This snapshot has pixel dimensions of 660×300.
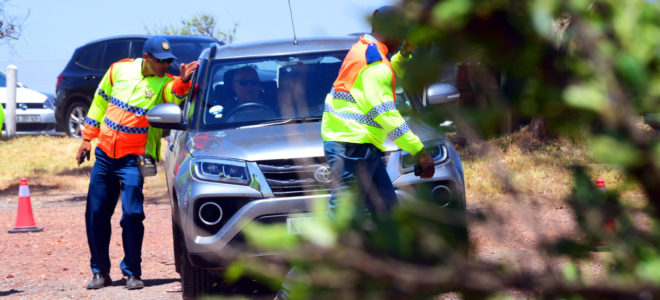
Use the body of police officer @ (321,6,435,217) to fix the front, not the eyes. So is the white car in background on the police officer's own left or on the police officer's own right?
on the police officer's own left

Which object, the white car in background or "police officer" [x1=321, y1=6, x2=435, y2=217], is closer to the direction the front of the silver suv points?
the police officer

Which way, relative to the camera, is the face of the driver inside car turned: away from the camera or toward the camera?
toward the camera

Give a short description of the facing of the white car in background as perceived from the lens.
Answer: facing the viewer and to the right of the viewer

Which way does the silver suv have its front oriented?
toward the camera

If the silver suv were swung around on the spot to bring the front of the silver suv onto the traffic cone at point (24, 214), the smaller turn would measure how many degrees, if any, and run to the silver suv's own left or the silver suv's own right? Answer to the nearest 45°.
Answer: approximately 135° to the silver suv's own right

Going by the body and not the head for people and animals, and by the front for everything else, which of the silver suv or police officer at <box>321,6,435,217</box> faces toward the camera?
the silver suv

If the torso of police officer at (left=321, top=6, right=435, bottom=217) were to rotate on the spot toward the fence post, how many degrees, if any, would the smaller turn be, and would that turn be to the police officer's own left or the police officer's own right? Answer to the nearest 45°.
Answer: approximately 135° to the police officer's own left

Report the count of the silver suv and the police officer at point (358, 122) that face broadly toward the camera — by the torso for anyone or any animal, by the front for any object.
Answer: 1
